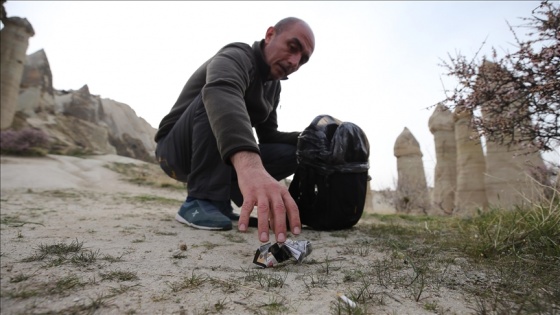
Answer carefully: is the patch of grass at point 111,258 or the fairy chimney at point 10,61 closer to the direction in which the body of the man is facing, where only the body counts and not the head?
the patch of grass

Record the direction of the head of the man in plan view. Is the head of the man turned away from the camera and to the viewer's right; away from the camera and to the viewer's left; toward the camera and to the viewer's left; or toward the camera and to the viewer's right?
toward the camera and to the viewer's right

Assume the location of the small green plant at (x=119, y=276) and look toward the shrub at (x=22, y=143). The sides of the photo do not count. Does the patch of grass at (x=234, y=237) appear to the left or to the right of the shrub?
right

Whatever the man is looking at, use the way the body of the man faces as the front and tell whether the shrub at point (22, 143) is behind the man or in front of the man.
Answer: behind

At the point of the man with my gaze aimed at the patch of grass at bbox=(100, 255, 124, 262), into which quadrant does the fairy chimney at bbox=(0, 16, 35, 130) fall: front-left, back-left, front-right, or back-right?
back-right

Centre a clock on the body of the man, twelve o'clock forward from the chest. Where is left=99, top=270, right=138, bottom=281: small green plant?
The small green plant is roughly at 2 o'clock from the man.

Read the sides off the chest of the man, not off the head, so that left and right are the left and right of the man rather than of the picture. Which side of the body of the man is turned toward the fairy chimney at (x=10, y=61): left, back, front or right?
back

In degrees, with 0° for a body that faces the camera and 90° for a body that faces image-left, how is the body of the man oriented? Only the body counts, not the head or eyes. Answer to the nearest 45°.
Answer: approximately 315°

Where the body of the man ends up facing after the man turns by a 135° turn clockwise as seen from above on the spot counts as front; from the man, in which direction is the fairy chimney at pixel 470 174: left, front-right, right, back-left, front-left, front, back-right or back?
back-right

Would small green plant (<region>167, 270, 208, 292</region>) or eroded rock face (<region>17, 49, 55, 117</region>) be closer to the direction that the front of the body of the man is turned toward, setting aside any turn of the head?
the small green plant
